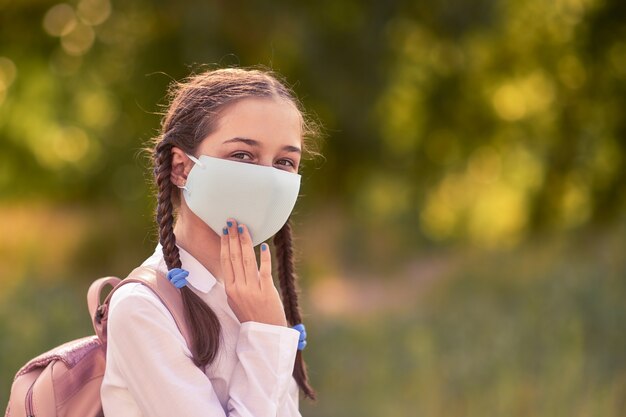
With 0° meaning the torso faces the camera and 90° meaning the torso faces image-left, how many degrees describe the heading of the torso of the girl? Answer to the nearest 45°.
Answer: approximately 315°

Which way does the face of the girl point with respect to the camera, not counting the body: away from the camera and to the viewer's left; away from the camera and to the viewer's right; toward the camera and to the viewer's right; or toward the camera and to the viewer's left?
toward the camera and to the viewer's right
